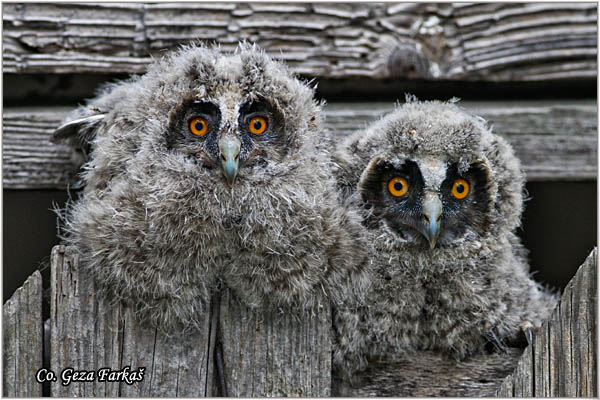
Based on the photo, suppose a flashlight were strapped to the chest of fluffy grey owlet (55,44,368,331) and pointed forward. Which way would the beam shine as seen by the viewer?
toward the camera

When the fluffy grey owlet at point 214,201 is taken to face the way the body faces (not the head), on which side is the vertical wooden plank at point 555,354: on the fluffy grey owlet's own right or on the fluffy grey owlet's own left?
on the fluffy grey owlet's own left

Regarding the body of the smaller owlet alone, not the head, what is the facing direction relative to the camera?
toward the camera

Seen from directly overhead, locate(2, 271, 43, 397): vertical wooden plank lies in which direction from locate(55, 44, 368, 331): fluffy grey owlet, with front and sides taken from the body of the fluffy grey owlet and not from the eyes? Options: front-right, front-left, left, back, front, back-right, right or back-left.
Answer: right

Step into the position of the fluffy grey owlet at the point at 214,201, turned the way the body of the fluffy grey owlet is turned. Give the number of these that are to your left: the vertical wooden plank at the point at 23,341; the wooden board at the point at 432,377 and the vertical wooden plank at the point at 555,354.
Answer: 2

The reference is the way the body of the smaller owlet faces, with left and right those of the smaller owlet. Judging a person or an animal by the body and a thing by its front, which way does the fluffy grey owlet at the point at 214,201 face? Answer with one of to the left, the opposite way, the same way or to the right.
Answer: the same way

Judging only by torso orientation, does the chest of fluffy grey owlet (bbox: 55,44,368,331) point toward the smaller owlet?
no

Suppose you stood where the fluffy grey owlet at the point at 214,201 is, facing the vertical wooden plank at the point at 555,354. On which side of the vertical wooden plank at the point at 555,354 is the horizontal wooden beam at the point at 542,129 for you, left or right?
left

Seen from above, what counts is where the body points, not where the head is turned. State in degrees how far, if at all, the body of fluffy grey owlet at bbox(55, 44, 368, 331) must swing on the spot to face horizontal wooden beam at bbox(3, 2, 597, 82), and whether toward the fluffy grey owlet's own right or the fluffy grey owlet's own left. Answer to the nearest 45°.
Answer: approximately 135° to the fluffy grey owlet's own left

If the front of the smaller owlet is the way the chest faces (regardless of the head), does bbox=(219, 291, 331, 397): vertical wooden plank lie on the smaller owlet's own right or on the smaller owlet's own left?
on the smaller owlet's own right

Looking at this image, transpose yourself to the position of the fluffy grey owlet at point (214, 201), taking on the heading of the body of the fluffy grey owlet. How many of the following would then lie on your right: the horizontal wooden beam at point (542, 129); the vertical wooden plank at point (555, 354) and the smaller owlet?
0
